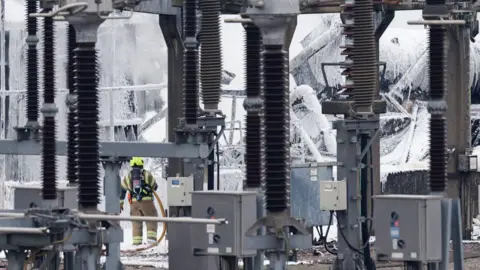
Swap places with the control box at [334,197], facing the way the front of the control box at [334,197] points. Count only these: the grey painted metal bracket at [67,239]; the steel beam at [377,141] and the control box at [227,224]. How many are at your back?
1

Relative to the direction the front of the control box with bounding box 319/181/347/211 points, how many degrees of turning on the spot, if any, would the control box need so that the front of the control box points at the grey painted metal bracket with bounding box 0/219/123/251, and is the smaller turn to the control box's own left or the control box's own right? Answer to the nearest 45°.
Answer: approximately 45° to the control box's own right

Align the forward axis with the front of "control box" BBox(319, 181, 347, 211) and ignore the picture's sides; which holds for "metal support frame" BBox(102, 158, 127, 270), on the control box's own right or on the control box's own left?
on the control box's own right

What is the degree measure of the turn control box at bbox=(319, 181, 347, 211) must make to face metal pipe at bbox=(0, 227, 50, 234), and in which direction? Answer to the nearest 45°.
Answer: approximately 45° to its right
